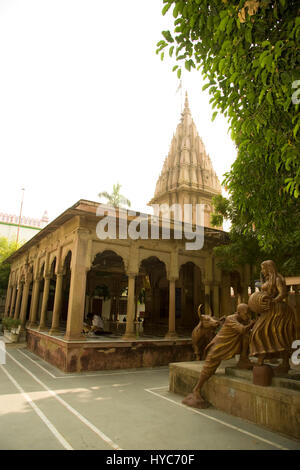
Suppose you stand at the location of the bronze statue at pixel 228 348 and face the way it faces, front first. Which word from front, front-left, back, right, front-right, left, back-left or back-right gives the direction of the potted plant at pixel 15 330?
back-left

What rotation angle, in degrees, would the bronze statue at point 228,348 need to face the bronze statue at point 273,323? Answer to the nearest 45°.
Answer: approximately 45° to its right

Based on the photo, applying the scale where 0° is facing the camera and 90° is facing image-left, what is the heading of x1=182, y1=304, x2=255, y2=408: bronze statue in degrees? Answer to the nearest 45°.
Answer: approximately 270°
